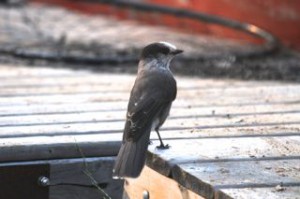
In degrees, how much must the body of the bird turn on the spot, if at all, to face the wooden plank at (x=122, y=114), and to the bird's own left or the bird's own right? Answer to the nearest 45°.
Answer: approximately 45° to the bird's own left

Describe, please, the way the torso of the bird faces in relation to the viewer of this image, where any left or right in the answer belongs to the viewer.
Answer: facing away from the viewer and to the right of the viewer
